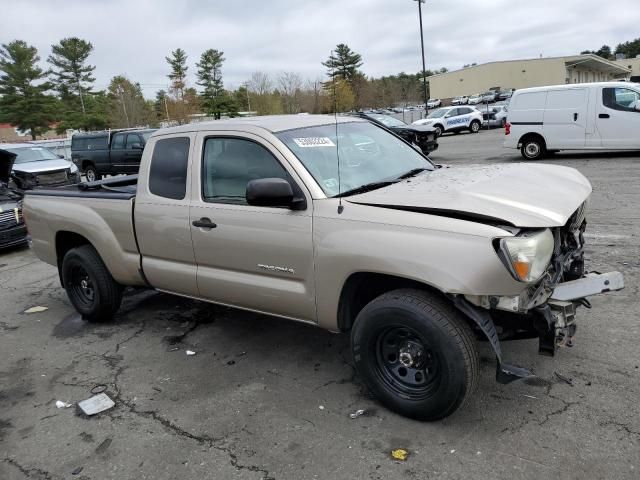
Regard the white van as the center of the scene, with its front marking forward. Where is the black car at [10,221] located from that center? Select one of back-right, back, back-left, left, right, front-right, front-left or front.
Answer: back-right

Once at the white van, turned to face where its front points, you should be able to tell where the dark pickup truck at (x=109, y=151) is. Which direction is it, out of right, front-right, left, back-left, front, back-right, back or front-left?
back

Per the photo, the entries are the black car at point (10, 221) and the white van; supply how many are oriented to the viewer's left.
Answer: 0

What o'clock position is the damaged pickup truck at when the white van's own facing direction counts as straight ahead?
The damaged pickup truck is roughly at 3 o'clock from the white van.

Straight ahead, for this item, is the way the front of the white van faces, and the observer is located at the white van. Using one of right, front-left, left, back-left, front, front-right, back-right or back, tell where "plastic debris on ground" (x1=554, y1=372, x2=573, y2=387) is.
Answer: right

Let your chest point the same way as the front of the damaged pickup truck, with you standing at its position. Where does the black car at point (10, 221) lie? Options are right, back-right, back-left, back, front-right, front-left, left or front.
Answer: back

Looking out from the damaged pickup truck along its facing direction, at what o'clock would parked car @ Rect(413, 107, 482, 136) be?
The parked car is roughly at 8 o'clock from the damaged pickup truck.

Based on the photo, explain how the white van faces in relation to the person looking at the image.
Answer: facing to the right of the viewer

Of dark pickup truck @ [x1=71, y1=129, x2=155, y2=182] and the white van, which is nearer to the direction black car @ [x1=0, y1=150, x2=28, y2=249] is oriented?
the white van
